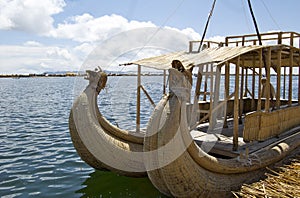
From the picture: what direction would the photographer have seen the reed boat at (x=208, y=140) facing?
facing the viewer and to the left of the viewer
